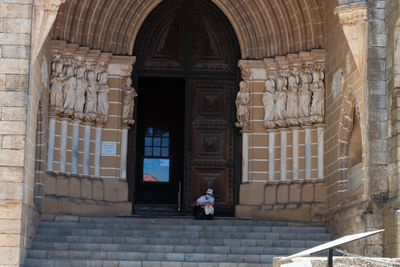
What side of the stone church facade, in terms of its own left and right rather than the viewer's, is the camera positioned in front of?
front

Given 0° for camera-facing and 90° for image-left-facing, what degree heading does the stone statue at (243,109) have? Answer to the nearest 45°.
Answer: approximately 45°

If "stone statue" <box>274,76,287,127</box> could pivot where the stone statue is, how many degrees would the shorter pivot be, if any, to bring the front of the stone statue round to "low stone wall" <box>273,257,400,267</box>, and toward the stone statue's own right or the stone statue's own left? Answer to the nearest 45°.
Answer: approximately 45° to the stone statue's own left

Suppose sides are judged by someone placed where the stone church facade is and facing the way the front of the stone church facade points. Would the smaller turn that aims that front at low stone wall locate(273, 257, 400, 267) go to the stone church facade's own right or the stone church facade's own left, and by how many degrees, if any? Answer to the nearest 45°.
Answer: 0° — it already faces it

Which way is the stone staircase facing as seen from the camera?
toward the camera

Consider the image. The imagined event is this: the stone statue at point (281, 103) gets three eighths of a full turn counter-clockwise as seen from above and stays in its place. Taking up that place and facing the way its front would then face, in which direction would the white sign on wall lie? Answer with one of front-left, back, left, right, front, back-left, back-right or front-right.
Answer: back

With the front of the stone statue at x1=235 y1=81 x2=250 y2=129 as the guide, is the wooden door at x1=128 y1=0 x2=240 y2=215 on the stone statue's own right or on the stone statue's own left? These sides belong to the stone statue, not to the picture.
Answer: on the stone statue's own right

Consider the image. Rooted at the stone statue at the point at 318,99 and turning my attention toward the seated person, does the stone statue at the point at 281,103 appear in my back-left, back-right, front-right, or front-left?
front-right

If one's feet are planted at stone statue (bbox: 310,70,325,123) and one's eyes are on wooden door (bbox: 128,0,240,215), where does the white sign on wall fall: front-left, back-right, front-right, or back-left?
front-left
